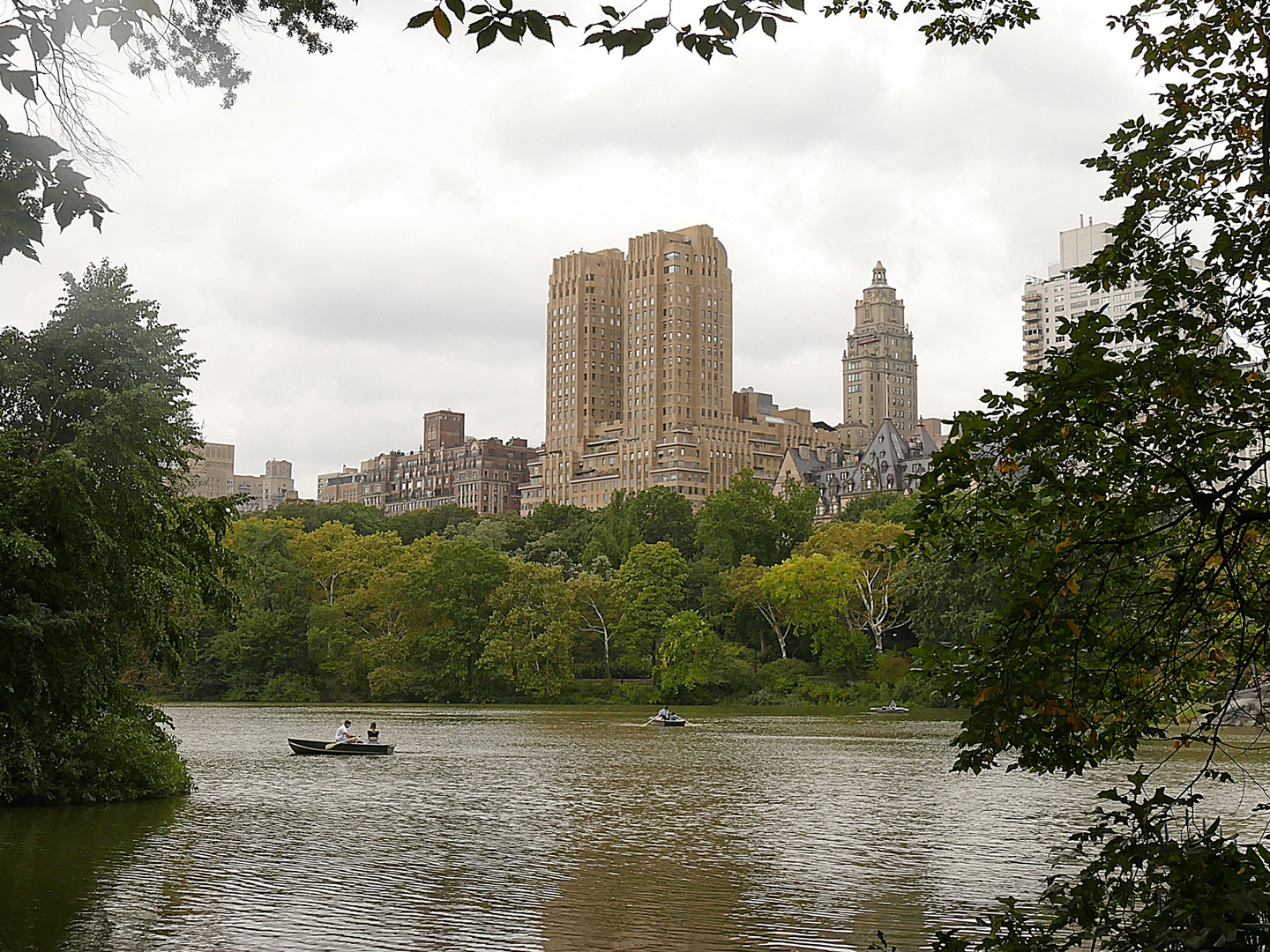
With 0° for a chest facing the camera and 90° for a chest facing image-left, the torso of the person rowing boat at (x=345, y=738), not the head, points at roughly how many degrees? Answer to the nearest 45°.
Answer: approximately 270°

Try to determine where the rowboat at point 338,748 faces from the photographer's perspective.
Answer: facing to the left of the viewer
